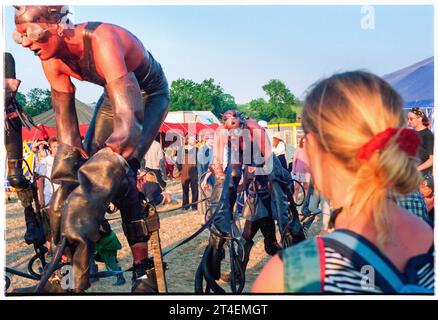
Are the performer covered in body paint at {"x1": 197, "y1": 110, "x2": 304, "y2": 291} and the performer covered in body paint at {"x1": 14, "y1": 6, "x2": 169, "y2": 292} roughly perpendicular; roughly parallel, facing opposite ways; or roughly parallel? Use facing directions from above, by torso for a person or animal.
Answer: roughly parallel

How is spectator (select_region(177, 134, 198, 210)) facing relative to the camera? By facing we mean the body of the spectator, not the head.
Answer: toward the camera

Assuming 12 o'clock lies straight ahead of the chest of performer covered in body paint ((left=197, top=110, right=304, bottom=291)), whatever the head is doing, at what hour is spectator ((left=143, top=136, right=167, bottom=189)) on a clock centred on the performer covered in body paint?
The spectator is roughly at 4 o'clock from the performer covered in body paint.

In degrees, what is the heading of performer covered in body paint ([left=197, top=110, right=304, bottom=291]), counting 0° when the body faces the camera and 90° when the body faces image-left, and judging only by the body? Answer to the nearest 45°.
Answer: approximately 45°

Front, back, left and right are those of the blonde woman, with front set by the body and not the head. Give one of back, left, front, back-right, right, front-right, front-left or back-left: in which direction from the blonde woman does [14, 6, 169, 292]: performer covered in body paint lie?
front

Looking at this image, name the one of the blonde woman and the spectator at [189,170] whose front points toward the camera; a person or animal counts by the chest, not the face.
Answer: the spectator

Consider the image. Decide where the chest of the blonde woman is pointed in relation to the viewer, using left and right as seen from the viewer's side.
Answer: facing away from the viewer and to the left of the viewer

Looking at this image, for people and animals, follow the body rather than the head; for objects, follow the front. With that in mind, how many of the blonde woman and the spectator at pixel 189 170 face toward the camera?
1

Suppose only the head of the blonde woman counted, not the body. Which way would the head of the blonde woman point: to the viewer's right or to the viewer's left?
to the viewer's left
